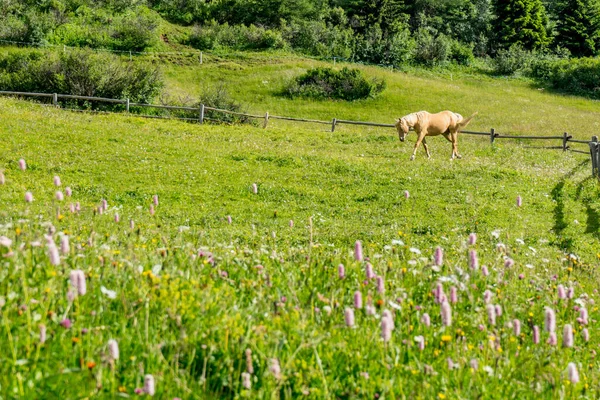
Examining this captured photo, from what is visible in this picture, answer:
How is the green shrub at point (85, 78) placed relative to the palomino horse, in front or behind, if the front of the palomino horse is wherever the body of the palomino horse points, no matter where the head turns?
in front

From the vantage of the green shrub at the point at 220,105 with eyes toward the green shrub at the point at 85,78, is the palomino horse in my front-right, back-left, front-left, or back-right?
back-left

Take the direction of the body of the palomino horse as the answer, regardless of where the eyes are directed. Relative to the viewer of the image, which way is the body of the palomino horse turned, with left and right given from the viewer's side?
facing to the left of the viewer

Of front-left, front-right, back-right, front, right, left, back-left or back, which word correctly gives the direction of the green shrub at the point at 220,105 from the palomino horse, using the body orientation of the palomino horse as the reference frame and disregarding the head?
front-right
